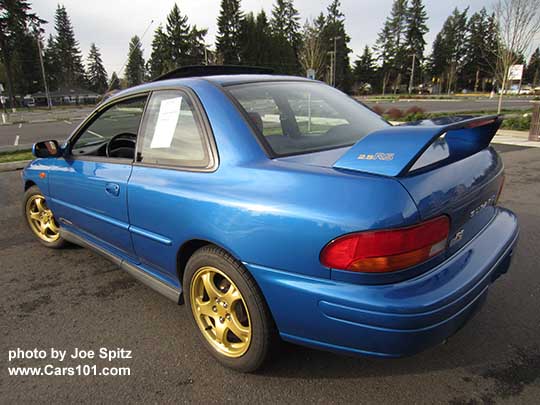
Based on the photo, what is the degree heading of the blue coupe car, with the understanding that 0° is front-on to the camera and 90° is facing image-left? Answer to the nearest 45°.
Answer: approximately 135°

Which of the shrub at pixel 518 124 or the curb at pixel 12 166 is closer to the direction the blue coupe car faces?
the curb

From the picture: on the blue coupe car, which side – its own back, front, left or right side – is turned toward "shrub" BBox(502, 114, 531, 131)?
right

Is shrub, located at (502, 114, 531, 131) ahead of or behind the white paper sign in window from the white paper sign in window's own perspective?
behind

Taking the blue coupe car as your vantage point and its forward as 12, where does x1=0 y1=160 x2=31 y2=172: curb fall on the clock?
The curb is roughly at 12 o'clock from the blue coupe car.

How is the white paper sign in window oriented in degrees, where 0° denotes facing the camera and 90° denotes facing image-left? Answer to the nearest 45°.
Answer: approximately 45°
